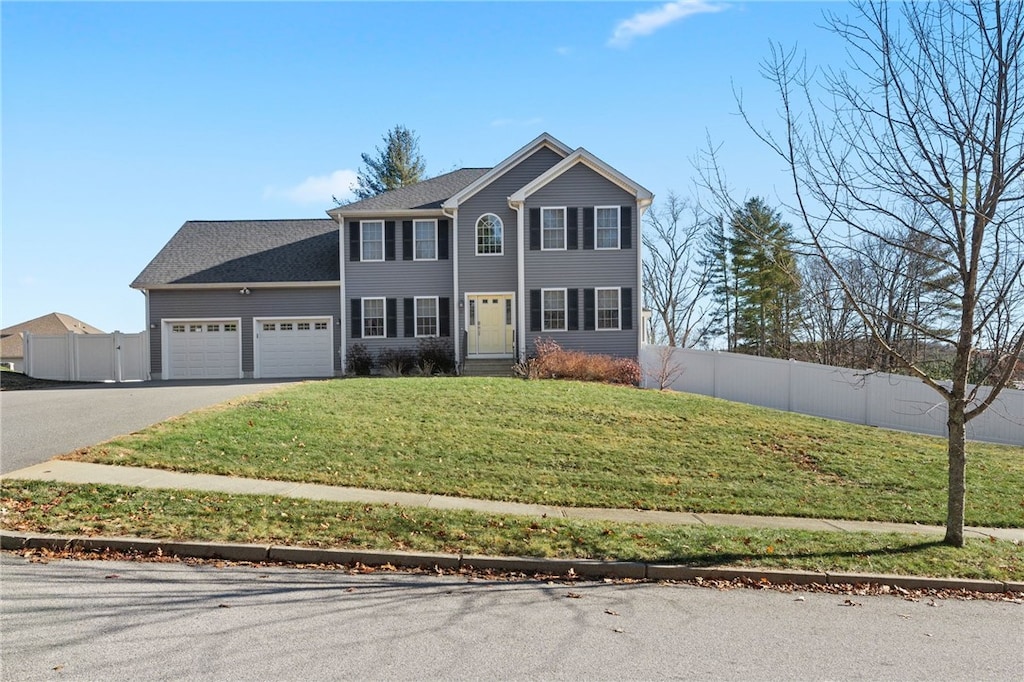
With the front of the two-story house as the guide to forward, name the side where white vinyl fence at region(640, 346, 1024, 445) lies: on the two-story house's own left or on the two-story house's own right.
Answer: on the two-story house's own left

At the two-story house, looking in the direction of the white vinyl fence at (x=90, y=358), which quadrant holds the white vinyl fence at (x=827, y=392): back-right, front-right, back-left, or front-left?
back-left

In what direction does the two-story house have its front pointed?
toward the camera

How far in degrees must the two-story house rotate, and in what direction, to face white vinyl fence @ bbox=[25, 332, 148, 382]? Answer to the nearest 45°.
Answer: approximately 90° to its right
